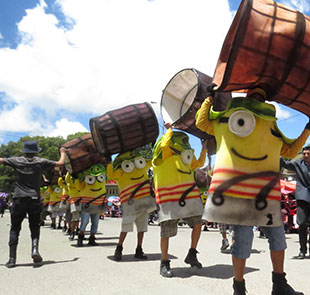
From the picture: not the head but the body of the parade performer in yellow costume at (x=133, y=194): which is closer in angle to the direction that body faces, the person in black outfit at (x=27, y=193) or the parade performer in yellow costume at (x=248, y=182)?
the parade performer in yellow costume

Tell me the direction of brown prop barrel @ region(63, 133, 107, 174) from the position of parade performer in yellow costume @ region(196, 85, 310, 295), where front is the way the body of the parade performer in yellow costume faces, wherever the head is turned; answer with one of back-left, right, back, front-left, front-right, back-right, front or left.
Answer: back-right

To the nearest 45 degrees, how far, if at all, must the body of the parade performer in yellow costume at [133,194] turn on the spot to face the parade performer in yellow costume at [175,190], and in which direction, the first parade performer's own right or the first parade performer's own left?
approximately 45° to the first parade performer's own left

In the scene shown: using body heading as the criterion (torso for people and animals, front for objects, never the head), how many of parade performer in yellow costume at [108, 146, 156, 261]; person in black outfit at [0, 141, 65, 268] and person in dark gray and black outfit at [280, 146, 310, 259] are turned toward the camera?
2

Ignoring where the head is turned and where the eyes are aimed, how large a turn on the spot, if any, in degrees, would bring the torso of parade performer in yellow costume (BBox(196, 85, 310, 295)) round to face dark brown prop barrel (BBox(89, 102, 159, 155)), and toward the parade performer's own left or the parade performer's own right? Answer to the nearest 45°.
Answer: approximately 135° to the parade performer's own right
